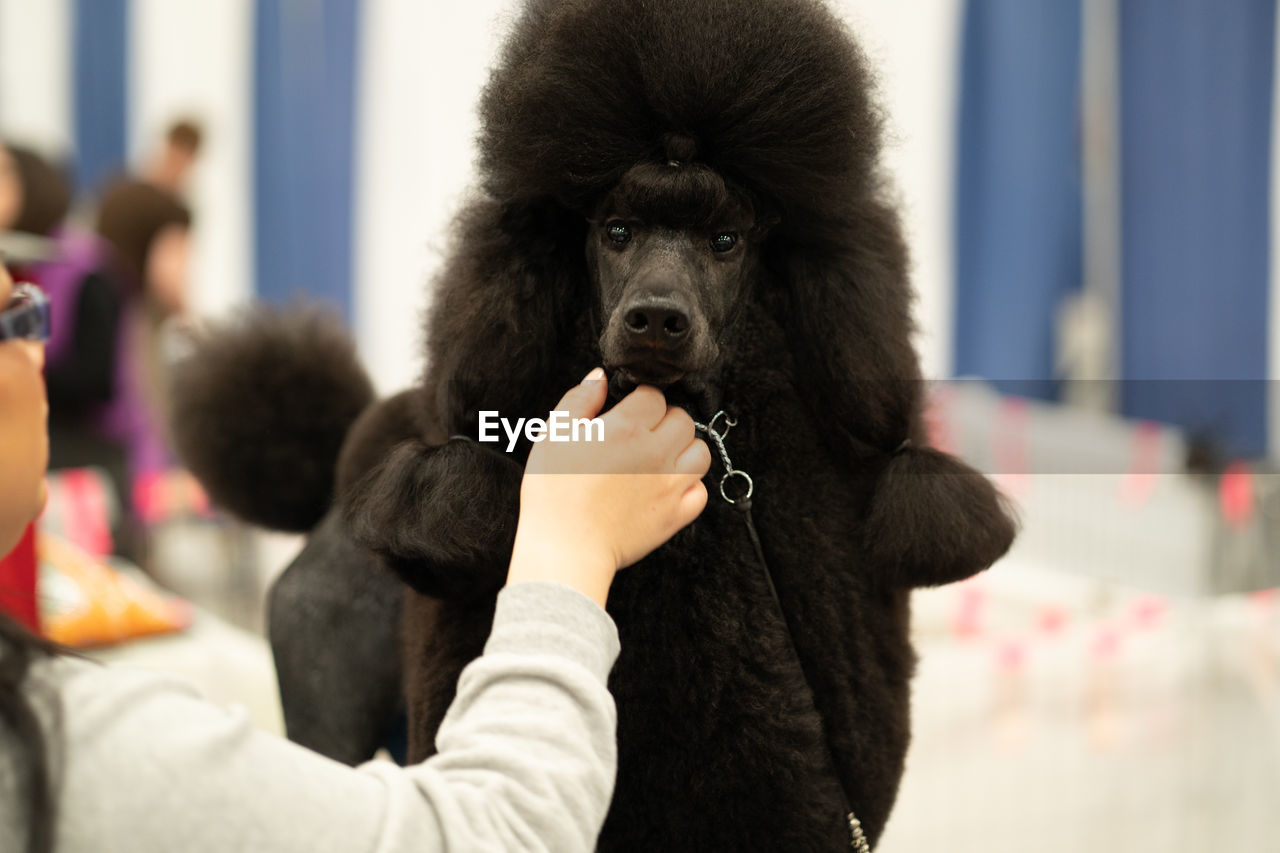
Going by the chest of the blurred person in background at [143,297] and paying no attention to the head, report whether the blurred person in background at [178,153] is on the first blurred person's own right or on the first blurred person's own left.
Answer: on the first blurred person's own left

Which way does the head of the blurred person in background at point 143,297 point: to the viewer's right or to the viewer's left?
to the viewer's right

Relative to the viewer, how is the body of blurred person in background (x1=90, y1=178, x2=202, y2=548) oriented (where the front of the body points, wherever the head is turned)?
to the viewer's right

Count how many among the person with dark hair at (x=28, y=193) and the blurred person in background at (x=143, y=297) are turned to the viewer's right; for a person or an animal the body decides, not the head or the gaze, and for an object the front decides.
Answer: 1
